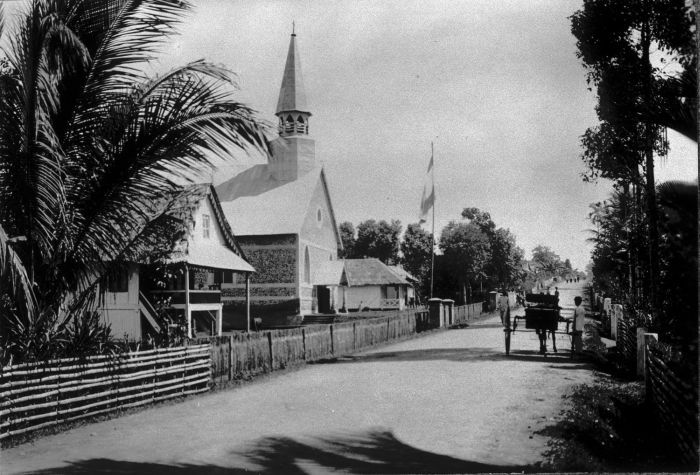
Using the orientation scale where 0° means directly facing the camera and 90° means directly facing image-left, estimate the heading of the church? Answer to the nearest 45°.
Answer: approximately 315°

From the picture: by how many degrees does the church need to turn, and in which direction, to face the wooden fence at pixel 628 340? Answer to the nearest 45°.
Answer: approximately 45° to its right

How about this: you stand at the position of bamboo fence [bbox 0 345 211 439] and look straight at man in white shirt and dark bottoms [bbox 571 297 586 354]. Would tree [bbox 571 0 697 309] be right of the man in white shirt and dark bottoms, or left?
right

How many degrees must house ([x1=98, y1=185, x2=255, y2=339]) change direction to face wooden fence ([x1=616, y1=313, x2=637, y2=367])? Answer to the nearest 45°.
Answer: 0° — it already faces it

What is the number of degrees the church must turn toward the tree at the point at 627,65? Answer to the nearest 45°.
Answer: approximately 45° to its right

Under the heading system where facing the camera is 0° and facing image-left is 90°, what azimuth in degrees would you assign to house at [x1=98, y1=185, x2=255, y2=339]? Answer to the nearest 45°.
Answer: approximately 315°

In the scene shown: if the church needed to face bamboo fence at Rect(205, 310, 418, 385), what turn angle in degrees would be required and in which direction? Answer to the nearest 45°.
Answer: approximately 45° to its right
